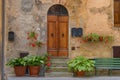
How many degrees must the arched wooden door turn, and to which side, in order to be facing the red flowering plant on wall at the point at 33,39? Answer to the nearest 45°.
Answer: approximately 90° to its right

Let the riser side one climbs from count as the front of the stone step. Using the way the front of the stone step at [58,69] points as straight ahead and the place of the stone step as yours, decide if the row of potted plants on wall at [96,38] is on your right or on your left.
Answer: on your left

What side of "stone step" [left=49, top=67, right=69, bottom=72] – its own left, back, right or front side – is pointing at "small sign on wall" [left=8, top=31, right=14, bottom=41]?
right

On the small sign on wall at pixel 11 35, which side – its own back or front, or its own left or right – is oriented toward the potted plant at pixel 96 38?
left

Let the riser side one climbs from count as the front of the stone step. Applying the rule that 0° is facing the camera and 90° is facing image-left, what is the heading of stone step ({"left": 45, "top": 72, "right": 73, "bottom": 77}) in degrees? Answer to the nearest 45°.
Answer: approximately 0°
